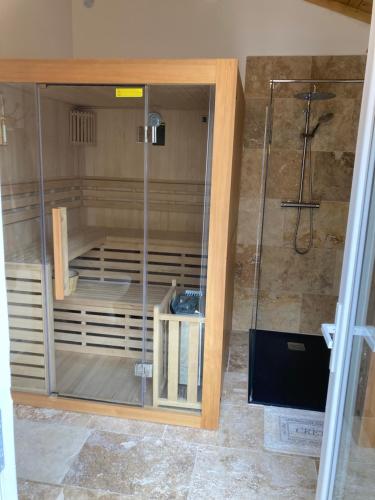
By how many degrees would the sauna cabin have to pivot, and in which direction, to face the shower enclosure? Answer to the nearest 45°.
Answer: approximately 135° to its left

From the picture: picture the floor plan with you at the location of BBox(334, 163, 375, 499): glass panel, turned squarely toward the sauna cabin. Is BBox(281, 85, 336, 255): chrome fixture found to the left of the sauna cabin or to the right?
right

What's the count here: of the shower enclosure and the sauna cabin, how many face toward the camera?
2

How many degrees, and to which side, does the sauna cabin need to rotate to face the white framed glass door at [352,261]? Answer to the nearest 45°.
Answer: approximately 45° to its left

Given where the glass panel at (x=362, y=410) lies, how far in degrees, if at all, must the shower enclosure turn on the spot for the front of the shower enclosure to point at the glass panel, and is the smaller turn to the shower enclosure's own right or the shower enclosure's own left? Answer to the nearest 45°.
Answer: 0° — it already faces it

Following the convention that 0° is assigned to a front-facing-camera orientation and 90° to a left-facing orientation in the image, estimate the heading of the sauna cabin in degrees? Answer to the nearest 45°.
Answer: approximately 0°

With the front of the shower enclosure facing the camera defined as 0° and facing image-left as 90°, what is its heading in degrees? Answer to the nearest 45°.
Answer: approximately 0°

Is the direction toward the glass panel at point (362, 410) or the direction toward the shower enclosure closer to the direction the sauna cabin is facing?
the glass panel

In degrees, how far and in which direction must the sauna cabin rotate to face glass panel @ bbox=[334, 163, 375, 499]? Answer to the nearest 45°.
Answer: approximately 45° to its left
